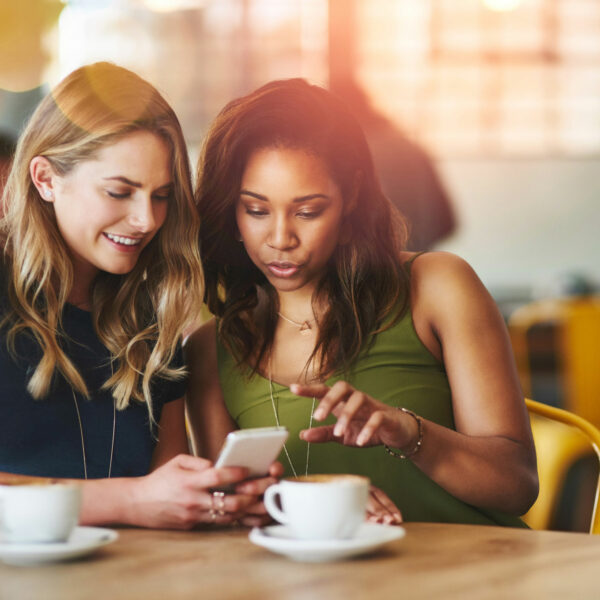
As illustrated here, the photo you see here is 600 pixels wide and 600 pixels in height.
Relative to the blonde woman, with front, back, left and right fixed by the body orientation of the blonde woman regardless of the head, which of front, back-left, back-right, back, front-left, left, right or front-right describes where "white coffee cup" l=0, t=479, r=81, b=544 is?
front-right

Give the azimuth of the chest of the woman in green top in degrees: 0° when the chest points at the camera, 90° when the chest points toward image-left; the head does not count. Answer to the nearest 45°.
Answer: approximately 45°

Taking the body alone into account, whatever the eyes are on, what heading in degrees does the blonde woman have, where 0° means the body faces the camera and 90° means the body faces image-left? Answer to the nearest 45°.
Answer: approximately 315°

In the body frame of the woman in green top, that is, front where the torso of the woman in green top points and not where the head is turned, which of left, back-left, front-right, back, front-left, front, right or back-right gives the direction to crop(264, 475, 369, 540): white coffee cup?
front-left

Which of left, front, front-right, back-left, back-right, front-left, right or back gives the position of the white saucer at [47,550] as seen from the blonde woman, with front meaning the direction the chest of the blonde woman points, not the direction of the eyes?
front-right

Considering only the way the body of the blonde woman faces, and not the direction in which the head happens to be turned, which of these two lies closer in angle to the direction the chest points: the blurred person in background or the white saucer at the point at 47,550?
the white saucer

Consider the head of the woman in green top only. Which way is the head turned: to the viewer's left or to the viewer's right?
to the viewer's left

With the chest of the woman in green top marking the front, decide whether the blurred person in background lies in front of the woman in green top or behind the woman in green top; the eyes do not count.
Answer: behind

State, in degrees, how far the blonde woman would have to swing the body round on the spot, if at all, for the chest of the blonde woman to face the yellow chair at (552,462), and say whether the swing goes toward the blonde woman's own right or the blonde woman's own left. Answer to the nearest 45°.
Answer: approximately 90° to the blonde woman's own left
